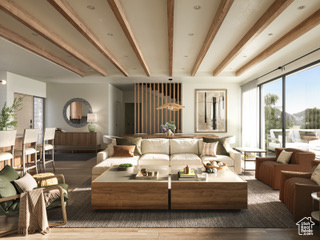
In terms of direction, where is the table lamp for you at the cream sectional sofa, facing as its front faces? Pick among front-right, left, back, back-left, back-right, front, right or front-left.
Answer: back-right

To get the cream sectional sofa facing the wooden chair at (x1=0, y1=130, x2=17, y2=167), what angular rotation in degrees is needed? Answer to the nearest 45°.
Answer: approximately 90° to its right

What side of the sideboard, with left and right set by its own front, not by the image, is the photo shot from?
front

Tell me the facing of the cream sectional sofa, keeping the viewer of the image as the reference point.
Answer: facing the viewer

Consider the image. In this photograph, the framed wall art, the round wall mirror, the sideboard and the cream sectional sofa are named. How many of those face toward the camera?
4

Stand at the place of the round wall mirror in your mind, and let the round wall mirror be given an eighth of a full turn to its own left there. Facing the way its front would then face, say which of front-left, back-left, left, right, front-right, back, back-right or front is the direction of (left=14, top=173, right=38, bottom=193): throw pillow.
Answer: front-right

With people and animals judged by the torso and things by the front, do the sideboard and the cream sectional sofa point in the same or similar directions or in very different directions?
same or similar directions

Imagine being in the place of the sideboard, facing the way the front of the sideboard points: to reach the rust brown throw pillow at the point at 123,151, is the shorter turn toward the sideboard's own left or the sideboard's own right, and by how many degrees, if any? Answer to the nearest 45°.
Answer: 0° — it already faces it

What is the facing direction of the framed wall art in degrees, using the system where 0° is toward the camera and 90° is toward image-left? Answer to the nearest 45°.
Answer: approximately 0°

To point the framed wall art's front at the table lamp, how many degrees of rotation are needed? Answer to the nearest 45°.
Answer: approximately 90° to its right

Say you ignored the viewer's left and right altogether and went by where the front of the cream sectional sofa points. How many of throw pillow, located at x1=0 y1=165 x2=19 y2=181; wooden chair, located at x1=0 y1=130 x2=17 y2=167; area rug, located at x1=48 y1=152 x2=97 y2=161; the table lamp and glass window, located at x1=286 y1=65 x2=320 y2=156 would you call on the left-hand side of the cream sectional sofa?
1

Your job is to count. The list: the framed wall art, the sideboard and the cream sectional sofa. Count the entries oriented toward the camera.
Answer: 3

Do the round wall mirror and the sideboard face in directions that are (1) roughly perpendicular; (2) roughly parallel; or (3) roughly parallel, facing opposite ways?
roughly parallel

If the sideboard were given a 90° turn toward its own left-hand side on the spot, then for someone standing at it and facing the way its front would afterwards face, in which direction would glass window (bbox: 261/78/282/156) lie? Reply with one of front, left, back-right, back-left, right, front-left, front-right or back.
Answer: front-right

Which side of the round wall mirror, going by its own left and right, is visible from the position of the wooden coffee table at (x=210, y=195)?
front

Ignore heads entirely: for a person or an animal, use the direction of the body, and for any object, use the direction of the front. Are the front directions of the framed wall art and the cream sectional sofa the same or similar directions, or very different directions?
same or similar directions
